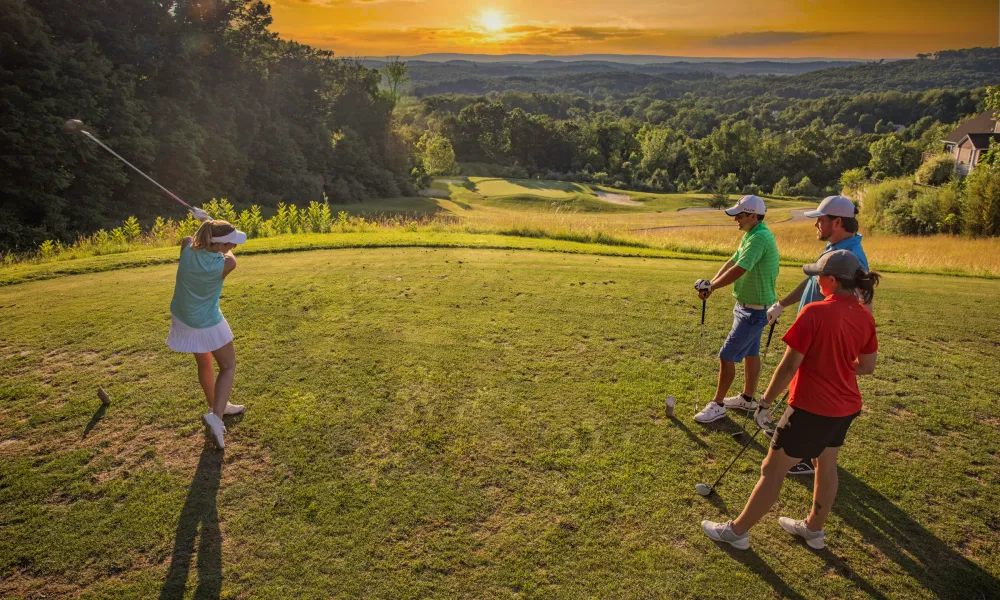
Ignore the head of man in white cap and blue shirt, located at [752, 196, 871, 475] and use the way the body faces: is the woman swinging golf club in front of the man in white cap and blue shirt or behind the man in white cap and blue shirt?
in front

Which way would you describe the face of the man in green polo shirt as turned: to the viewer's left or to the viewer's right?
to the viewer's left

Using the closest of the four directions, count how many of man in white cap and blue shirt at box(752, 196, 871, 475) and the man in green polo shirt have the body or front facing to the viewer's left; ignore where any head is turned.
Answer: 2

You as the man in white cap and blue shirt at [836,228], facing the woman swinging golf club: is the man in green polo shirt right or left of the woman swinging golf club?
right

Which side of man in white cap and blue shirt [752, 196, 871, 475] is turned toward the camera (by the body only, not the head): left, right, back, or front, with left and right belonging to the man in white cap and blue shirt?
left

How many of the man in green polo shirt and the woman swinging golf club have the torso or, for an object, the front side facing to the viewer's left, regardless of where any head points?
1

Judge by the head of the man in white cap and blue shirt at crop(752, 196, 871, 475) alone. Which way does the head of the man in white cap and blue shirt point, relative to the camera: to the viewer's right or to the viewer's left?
to the viewer's left

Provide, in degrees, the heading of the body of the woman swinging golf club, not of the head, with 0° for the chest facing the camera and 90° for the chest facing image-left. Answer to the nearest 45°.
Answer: approximately 225°

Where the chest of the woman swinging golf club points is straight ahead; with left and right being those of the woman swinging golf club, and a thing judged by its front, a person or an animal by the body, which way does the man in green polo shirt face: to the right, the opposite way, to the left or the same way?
to the left

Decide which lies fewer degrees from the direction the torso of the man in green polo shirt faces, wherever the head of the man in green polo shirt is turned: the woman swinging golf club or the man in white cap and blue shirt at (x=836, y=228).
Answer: the woman swinging golf club

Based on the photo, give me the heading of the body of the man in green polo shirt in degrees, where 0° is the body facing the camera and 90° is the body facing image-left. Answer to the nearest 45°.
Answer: approximately 90°

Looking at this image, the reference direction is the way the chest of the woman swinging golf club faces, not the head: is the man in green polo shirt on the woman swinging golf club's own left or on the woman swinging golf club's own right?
on the woman swinging golf club's own right

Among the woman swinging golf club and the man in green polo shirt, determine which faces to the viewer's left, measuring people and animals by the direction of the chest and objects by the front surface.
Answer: the man in green polo shirt

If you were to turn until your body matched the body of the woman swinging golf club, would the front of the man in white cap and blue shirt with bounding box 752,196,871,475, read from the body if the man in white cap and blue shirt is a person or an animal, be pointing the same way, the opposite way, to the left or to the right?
to the left

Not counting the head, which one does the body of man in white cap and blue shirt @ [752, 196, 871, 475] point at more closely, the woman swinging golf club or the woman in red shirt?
the woman swinging golf club
